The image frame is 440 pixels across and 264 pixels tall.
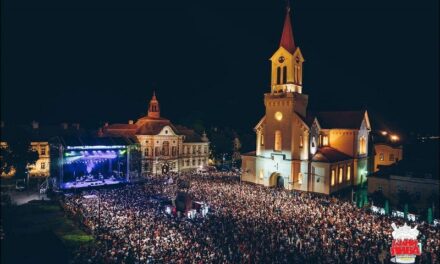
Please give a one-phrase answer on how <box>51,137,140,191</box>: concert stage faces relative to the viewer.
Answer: facing the viewer and to the right of the viewer

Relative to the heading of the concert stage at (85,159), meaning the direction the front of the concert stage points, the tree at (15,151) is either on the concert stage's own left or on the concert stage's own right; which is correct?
on the concert stage's own right

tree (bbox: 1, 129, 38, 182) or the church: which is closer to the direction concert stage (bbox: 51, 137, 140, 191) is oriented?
the church

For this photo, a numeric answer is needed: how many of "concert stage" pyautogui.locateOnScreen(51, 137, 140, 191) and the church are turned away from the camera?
0

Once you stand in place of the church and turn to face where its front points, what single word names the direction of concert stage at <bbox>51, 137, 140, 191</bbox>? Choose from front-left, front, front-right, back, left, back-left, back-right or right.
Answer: front-right

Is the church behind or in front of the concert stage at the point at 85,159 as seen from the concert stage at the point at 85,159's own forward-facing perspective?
in front
